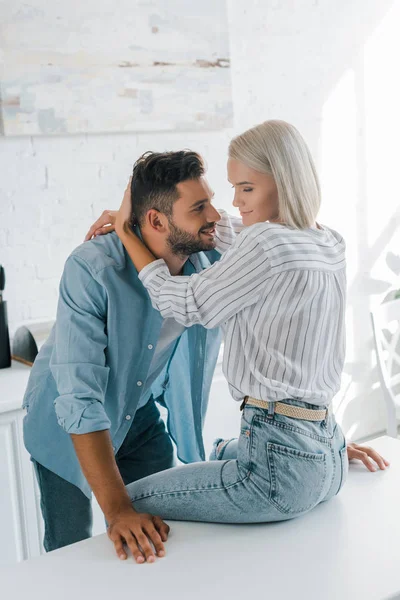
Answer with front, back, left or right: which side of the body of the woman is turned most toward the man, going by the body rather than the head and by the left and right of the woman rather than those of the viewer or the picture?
front

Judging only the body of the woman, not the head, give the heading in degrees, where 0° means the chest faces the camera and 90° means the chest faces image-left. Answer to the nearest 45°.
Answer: approximately 135°

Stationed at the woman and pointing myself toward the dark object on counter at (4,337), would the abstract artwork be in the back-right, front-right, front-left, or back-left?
front-right

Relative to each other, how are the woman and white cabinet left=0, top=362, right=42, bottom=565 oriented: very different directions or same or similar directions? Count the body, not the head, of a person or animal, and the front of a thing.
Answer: very different directions

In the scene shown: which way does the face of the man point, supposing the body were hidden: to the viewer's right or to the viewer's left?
to the viewer's right

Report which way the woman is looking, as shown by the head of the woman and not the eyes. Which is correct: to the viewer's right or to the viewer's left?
to the viewer's left

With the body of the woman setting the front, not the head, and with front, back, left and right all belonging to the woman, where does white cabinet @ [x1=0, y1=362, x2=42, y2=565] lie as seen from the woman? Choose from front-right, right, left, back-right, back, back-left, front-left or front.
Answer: front

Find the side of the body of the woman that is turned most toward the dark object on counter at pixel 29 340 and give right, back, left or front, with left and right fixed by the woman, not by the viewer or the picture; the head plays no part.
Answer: front
